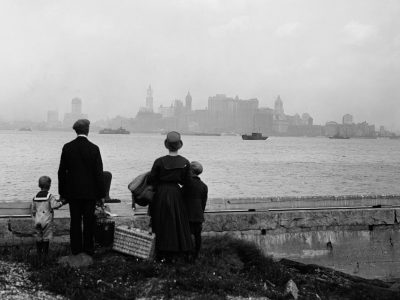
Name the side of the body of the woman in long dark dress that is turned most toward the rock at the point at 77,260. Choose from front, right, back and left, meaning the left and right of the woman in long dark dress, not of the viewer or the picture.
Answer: left

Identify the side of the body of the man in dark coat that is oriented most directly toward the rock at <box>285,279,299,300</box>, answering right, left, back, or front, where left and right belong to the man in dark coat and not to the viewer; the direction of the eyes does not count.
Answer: right

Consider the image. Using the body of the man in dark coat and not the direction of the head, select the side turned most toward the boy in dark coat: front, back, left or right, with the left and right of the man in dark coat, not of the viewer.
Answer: right

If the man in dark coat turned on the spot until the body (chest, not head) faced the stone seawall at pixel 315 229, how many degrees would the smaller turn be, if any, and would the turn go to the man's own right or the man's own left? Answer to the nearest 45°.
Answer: approximately 90° to the man's own right

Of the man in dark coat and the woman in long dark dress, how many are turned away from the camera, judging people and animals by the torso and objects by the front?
2

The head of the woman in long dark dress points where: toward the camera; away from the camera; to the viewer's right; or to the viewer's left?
away from the camera

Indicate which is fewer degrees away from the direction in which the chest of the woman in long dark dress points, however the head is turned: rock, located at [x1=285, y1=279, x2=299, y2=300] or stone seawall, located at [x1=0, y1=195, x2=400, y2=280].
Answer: the stone seawall

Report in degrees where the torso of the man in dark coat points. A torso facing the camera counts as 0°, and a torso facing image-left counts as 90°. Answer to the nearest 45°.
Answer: approximately 180°

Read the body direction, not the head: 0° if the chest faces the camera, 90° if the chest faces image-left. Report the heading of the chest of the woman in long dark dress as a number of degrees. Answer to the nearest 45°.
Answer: approximately 180°

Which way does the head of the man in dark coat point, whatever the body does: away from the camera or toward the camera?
away from the camera

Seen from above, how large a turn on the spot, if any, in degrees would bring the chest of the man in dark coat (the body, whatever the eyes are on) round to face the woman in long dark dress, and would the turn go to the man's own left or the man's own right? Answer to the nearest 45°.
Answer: approximately 90° to the man's own right

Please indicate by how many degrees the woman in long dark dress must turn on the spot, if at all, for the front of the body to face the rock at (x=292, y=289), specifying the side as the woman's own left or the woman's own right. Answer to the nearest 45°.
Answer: approximately 90° to the woman's own right
